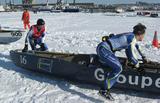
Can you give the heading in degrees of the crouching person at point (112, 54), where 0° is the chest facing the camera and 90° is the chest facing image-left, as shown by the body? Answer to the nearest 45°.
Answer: approximately 270°

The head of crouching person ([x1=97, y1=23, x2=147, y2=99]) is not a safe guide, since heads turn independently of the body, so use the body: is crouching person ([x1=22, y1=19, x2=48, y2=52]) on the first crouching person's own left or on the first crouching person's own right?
on the first crouching person's own left
